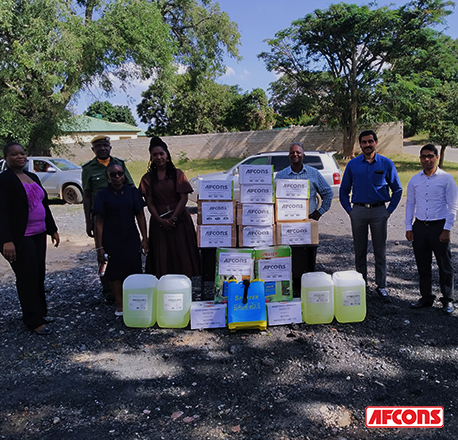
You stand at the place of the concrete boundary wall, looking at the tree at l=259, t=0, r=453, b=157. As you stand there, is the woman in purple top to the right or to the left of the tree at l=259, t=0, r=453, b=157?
right

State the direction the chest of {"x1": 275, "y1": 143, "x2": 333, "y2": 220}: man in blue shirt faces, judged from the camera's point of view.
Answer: toward the camera

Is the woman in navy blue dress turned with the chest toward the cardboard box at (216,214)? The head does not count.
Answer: no

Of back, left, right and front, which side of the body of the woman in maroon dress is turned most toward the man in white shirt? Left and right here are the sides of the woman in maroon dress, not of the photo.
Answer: left

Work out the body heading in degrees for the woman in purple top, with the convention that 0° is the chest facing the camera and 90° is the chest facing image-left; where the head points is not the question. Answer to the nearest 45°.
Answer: approximately 315°

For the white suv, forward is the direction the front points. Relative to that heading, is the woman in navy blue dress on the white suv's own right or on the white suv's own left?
on the white suv's own left

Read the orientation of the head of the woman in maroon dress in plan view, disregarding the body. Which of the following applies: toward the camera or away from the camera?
toward the camera

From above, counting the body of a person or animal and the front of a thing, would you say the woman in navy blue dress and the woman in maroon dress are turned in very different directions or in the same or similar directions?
same or similar directions

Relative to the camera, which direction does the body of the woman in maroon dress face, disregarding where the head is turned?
toward the camera

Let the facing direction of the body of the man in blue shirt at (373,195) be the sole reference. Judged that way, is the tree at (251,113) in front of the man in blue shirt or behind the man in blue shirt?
behind

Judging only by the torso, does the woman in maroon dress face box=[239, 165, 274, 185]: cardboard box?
no

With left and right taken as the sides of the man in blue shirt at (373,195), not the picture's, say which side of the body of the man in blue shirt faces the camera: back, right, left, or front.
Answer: front

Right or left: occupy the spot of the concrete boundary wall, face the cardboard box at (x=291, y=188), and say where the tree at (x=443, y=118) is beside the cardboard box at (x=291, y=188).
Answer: left

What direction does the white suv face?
to the viewer's left

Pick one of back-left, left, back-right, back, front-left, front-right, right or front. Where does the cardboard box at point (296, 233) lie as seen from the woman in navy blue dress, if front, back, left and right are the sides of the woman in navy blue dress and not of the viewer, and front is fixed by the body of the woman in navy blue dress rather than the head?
left

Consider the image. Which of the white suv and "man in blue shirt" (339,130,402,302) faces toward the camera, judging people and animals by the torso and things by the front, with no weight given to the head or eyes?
the man in blue shirt

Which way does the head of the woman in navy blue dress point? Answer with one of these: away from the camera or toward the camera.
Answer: toward the camera

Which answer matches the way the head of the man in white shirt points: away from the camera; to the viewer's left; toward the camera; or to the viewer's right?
toward the camera

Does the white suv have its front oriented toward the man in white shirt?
no
